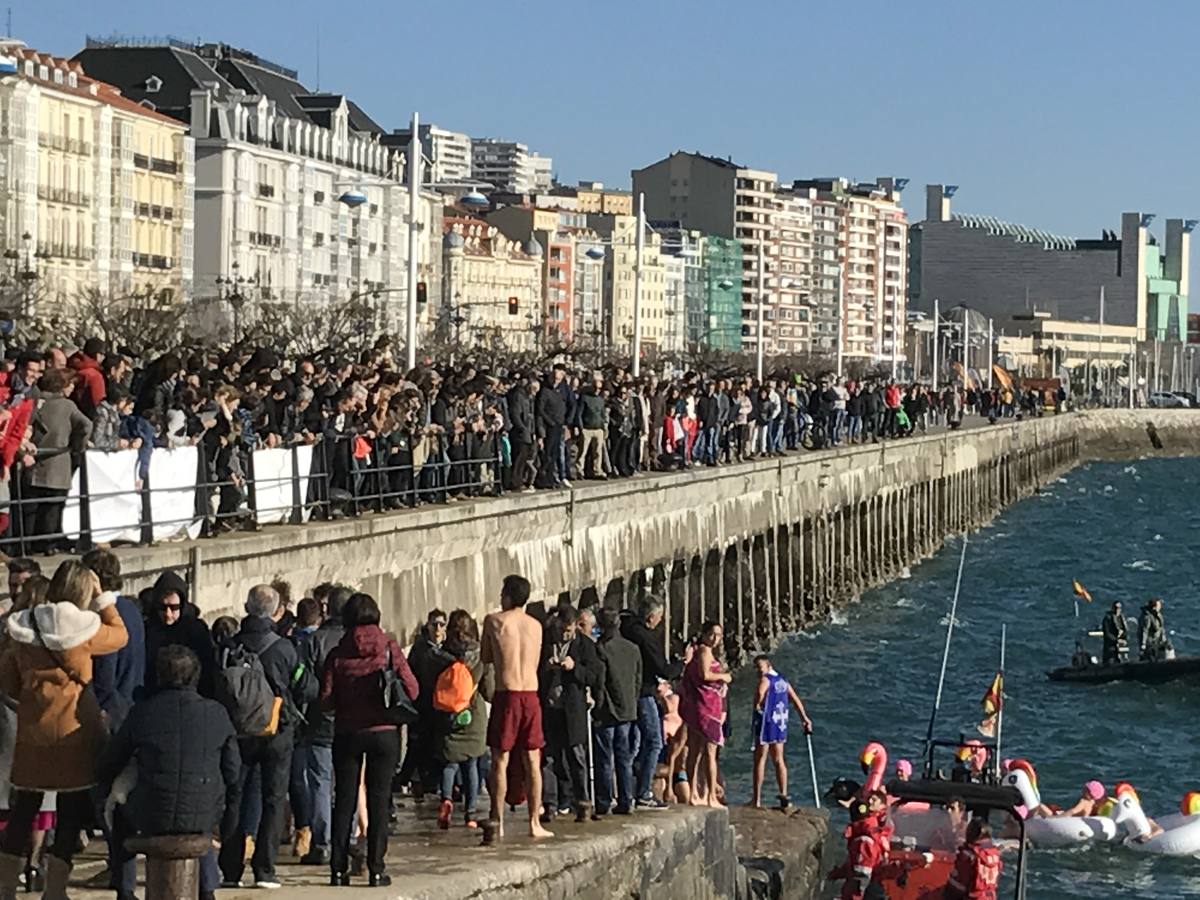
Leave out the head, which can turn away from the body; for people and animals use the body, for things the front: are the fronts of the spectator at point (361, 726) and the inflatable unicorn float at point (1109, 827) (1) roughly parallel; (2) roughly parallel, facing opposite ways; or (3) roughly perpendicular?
roughly perpendicular

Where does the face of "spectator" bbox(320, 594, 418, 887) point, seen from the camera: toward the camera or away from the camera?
away from the camera

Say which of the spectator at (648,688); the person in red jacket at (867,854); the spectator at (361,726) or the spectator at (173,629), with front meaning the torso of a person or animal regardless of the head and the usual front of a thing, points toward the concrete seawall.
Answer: the spectator at (361,726)

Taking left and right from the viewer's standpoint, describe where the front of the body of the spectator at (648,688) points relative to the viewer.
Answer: facing to the right of the viewer

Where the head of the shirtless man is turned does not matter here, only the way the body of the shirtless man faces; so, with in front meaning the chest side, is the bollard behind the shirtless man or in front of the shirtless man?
behind

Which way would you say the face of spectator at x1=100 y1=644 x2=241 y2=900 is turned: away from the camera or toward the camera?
away from the camera

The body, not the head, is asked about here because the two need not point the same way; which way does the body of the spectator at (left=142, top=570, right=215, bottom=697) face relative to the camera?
toward the camera

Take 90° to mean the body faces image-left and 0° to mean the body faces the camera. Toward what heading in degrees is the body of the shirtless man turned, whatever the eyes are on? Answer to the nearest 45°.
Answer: approximately 180°

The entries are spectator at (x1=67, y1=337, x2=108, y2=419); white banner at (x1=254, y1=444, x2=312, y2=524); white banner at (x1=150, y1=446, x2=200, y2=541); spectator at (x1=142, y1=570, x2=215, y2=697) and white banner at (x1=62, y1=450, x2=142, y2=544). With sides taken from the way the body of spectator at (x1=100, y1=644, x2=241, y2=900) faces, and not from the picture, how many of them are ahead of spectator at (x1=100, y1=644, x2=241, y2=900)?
5

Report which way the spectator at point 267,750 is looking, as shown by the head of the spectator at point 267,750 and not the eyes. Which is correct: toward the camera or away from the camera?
away from the camera

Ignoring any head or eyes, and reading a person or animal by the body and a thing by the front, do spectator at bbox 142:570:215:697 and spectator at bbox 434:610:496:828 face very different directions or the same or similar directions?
very different directions

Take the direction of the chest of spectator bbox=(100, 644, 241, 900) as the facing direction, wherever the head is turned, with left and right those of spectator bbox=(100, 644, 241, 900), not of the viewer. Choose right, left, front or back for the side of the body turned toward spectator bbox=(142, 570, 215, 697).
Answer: front

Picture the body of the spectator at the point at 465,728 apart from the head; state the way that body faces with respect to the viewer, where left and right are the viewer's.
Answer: facing away from the viewer

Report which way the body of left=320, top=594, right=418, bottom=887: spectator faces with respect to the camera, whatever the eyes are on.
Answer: away from the camera
